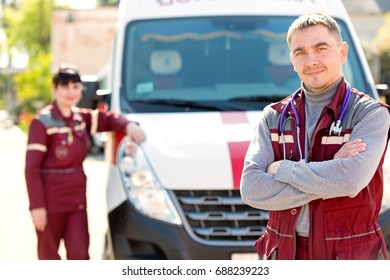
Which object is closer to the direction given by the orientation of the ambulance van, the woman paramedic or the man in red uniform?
the man in red uniform

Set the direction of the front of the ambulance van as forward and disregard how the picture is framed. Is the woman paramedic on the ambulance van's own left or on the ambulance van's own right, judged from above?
on the ambulance van's own right

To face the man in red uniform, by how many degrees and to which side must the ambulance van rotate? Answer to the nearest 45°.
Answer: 0° — it already faces them

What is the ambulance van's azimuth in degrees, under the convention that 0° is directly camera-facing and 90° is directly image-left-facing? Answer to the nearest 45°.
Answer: approximately 0°
